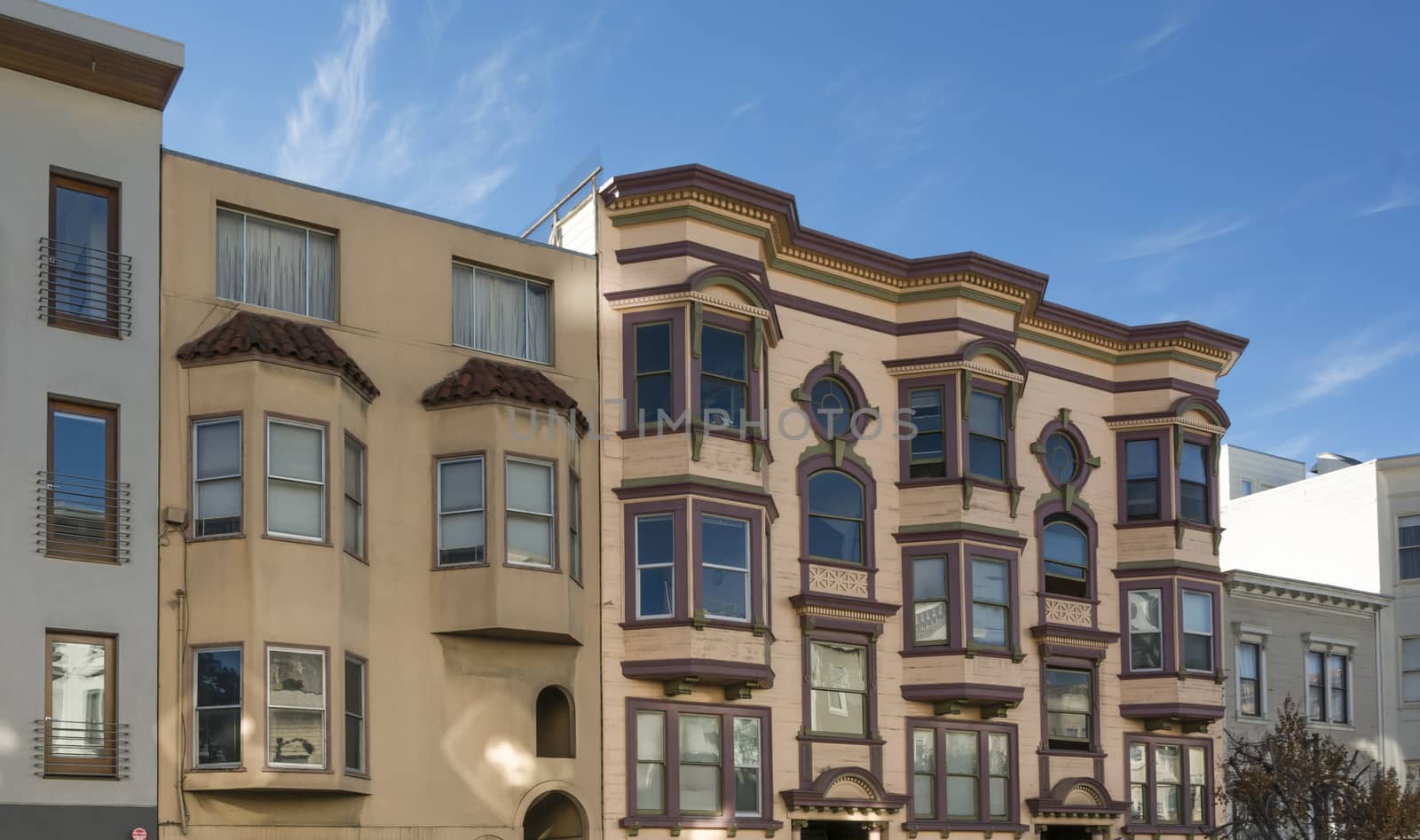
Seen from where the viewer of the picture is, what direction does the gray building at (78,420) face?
facing the viewer
